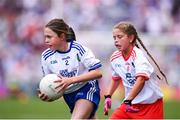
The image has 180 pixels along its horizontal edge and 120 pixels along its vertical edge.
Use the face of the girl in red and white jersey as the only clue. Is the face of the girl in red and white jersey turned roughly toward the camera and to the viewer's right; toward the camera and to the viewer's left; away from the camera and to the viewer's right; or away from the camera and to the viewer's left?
toward the camera and to the viewer's left

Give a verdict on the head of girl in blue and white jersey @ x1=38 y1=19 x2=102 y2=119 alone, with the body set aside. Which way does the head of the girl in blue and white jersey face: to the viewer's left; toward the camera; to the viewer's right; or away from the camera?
to the viewer's left

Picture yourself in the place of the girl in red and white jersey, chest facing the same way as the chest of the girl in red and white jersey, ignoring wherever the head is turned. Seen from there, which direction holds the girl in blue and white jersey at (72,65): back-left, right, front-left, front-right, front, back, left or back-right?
front-right

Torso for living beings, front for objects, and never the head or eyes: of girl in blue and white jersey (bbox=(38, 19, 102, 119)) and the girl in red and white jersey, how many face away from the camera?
0

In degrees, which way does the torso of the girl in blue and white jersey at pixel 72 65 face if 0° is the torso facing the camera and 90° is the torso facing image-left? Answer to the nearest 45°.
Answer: approximately 45°

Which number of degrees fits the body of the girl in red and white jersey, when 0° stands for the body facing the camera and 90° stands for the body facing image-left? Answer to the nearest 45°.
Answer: approximately 45°

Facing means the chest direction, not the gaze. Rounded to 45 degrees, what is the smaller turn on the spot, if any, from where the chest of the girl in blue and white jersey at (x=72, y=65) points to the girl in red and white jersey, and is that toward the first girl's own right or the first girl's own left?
approximately 135° to the first girl's own left
